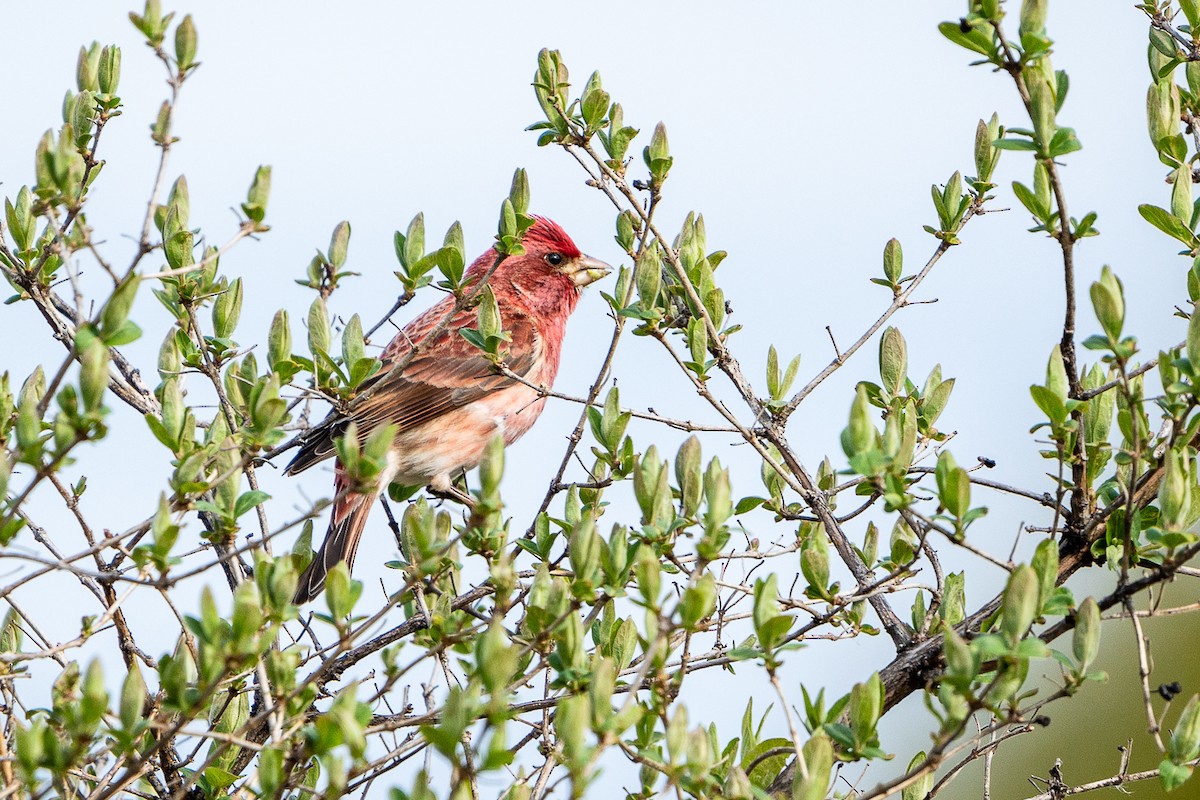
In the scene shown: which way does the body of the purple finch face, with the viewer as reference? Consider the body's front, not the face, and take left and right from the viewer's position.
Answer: facing to the right of the viewer
